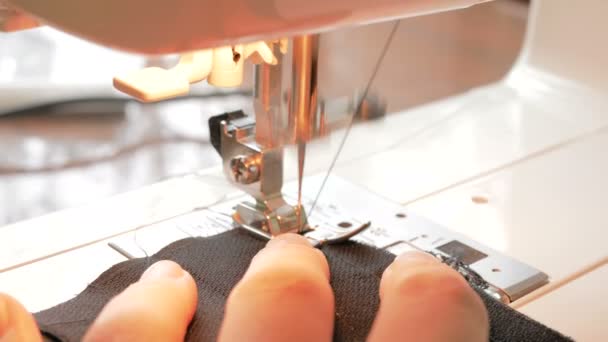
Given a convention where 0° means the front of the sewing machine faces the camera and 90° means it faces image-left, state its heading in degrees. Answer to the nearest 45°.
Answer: approximately 315°
